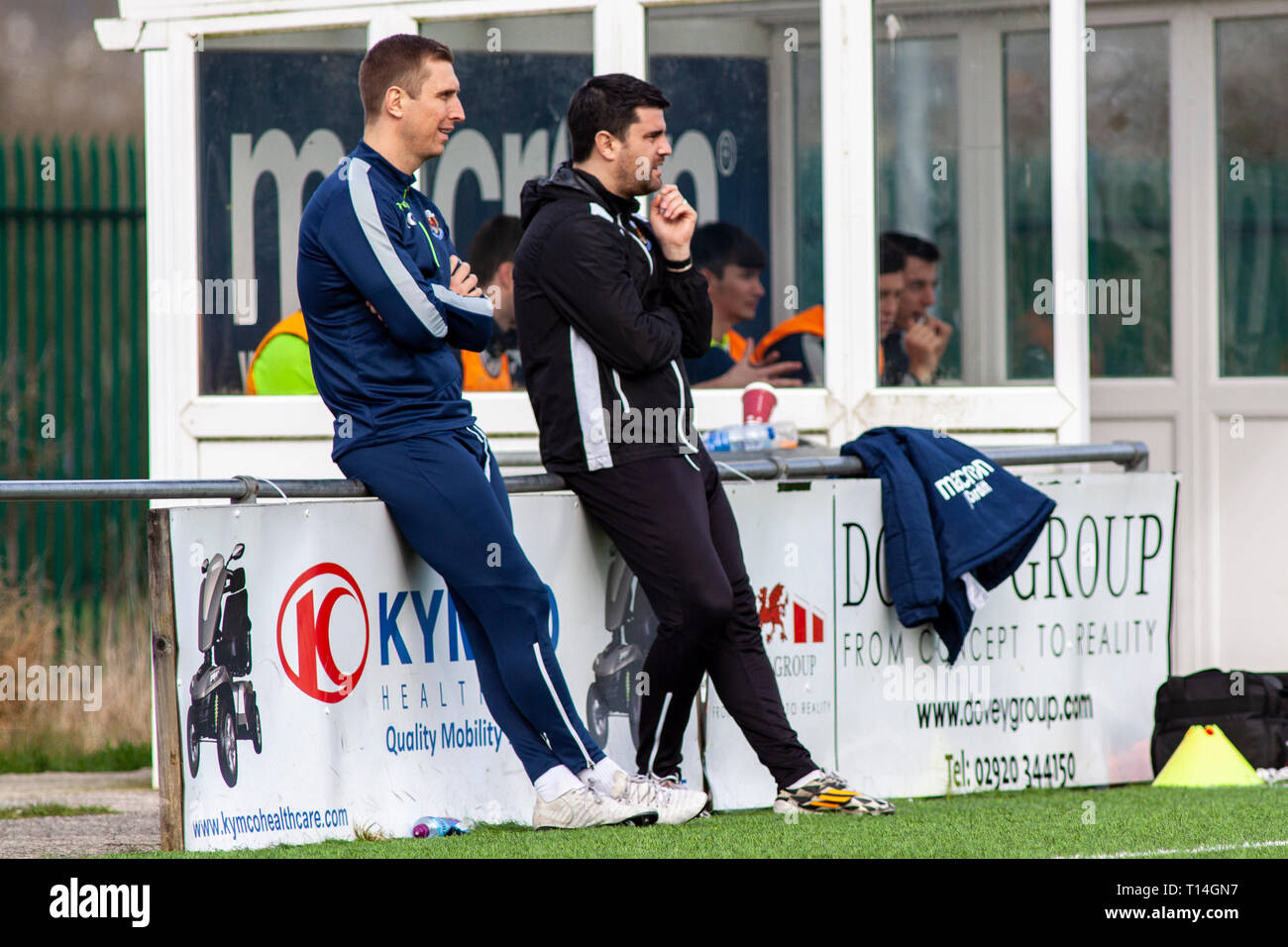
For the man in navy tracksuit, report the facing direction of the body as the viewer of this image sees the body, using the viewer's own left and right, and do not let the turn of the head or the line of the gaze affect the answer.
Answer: facing to the right of the viewer

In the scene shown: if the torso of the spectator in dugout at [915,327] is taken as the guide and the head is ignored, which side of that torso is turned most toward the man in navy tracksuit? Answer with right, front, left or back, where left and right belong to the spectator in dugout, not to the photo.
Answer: right

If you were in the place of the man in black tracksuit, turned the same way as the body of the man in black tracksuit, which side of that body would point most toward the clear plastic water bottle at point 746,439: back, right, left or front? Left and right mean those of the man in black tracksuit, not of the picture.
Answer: left

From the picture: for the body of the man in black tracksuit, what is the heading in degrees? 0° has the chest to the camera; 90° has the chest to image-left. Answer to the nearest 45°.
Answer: approximately 270°

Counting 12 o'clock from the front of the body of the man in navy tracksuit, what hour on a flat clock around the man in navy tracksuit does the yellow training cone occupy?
The yellow training cone is roughly at 11 o'clock from the man in navy tracksuit.

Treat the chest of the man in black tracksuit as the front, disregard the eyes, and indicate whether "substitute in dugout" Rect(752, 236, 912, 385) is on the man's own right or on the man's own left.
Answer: on the man's own left

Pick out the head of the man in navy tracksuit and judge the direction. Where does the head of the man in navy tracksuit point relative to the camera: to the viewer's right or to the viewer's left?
to the viewer's right

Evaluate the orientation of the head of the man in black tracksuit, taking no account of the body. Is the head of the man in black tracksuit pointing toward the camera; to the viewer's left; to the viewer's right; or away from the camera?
to the viewer's right
